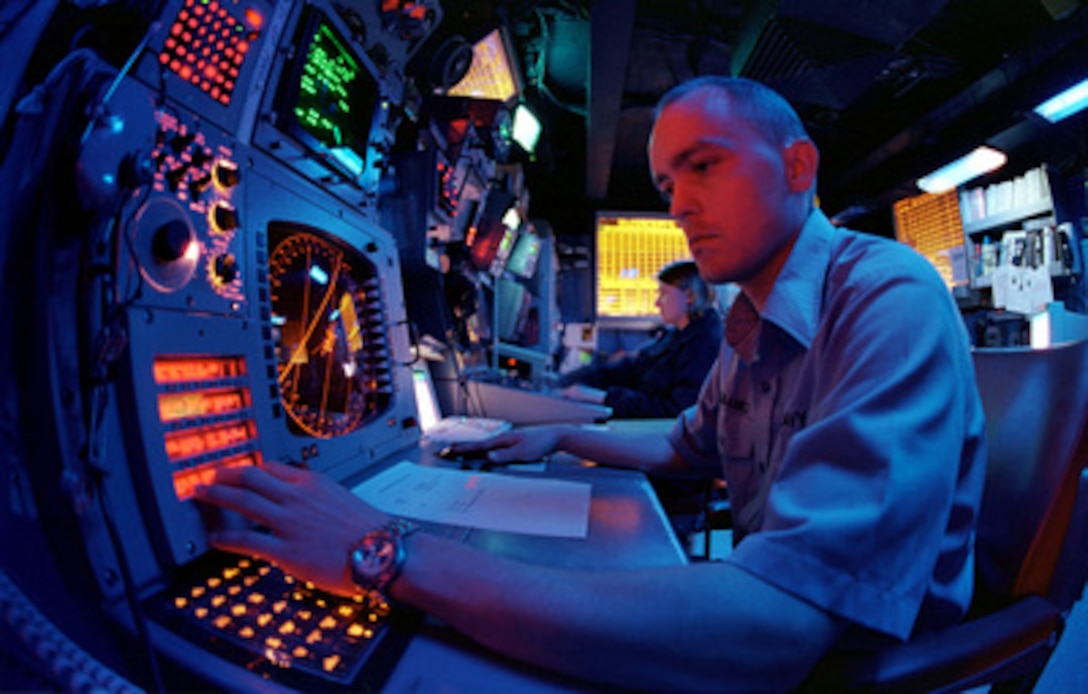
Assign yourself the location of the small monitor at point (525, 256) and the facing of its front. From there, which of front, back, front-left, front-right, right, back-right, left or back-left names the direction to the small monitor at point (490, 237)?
front-right

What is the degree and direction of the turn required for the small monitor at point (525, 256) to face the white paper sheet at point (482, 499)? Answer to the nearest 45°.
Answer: approximately 45° to its right

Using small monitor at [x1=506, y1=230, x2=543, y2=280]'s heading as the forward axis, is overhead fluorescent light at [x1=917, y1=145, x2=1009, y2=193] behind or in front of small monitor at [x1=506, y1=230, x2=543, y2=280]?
in front

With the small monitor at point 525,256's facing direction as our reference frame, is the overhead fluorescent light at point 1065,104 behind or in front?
in front

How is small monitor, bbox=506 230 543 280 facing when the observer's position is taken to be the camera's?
facing the viewer and to the right of the viewer

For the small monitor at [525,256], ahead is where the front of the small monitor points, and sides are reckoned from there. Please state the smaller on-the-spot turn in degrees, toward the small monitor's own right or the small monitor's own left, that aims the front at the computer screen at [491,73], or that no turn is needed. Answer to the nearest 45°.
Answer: approximately 45° to the small monitor's own right
